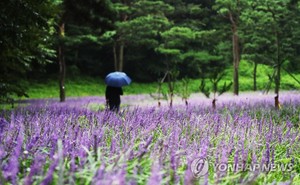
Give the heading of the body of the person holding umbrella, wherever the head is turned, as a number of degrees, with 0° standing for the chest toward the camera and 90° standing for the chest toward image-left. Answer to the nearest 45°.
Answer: approximately 180°
